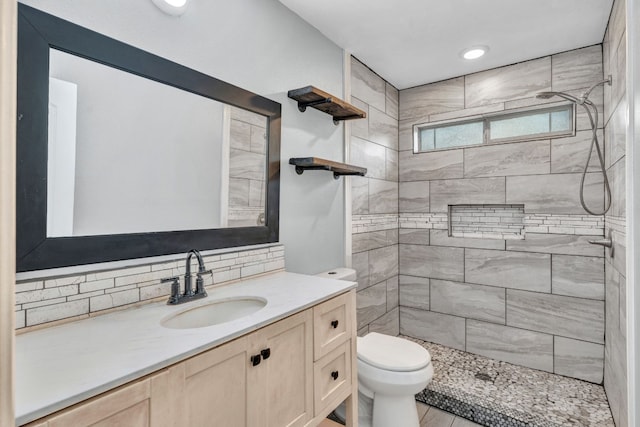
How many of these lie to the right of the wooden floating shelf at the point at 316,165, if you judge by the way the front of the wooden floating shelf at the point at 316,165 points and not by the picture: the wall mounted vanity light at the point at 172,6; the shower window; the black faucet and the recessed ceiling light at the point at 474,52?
2

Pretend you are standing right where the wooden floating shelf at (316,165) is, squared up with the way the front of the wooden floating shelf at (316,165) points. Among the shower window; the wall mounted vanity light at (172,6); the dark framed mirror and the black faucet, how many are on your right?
3

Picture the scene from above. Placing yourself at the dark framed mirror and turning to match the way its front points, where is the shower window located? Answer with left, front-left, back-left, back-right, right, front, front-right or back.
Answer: front-left

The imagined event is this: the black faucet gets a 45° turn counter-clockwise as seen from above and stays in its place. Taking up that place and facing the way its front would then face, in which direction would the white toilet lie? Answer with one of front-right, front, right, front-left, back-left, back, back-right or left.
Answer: front

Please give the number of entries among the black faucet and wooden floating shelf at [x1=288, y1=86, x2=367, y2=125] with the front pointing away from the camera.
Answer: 0

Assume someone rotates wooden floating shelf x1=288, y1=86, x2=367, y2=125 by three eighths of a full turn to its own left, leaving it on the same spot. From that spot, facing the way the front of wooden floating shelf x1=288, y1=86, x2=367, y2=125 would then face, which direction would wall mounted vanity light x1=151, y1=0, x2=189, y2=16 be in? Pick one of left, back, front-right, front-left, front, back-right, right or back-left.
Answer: back-left

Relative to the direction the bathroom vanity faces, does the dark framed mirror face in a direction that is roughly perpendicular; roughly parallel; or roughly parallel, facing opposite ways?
roughly parallel

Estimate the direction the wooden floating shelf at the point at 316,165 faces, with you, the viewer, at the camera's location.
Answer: facing the viewer and to the right of the viewer

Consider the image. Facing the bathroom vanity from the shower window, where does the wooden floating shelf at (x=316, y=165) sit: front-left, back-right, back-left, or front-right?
front-right

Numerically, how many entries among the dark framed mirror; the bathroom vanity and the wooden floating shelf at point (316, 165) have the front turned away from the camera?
0
